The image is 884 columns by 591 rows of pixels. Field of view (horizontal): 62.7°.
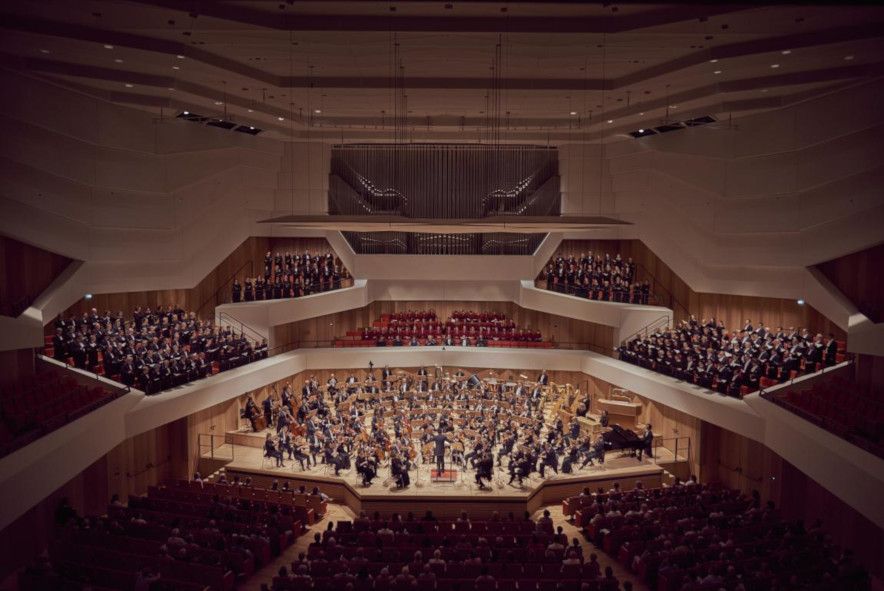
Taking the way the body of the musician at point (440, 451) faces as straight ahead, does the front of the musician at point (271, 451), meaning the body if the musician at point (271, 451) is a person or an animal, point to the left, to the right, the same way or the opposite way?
to the right

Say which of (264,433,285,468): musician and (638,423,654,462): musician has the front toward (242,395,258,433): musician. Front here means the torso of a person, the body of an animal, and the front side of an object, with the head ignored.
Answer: (638,423,654,462): musician

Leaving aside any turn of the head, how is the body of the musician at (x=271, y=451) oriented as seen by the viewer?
to the viewer's right

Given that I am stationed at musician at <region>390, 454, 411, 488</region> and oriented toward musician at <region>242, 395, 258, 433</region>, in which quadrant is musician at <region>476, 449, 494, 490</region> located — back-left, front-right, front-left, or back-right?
back-right

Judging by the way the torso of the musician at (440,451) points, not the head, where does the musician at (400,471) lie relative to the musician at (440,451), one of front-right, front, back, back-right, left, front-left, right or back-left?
back-left

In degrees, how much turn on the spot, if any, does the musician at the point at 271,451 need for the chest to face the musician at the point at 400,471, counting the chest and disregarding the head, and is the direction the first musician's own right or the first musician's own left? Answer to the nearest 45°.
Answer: approximately 45° to the first musician's own right

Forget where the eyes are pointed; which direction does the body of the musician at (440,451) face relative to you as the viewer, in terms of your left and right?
facing away from the viewer

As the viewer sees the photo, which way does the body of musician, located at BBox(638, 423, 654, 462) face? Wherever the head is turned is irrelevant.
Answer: to the viewer's left

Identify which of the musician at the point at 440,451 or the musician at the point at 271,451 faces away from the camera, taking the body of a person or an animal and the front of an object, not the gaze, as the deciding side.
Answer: the musician at the point at 440,451

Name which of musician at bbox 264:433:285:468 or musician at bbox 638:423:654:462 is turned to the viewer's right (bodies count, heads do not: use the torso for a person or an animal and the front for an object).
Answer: musician at bbox 264:433:285:468

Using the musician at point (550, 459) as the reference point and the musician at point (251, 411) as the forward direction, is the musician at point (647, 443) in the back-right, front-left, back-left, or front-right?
back-right

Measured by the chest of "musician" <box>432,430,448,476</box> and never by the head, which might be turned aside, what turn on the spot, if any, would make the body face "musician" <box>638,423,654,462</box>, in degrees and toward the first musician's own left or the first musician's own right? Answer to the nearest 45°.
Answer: approximately 90° to the first musician's own right

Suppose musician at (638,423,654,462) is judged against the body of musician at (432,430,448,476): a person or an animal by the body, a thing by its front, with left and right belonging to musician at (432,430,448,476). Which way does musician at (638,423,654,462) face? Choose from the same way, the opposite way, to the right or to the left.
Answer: to the left
